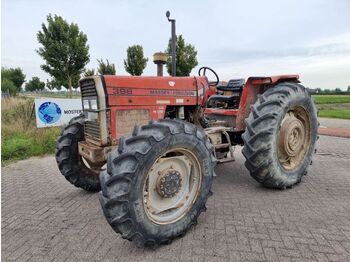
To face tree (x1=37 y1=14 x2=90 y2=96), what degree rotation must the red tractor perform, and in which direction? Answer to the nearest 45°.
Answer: approximately 90° to its right

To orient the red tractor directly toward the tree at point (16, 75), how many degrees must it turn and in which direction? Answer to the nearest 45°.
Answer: approximately 90° to its right

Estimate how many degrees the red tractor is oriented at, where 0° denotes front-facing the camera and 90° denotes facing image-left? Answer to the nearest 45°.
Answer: approximately 45°

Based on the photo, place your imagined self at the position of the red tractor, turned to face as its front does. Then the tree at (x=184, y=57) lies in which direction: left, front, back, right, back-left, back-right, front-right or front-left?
back-right

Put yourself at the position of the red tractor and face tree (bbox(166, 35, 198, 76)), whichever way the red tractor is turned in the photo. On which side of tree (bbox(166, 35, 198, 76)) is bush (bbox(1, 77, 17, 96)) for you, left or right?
left
